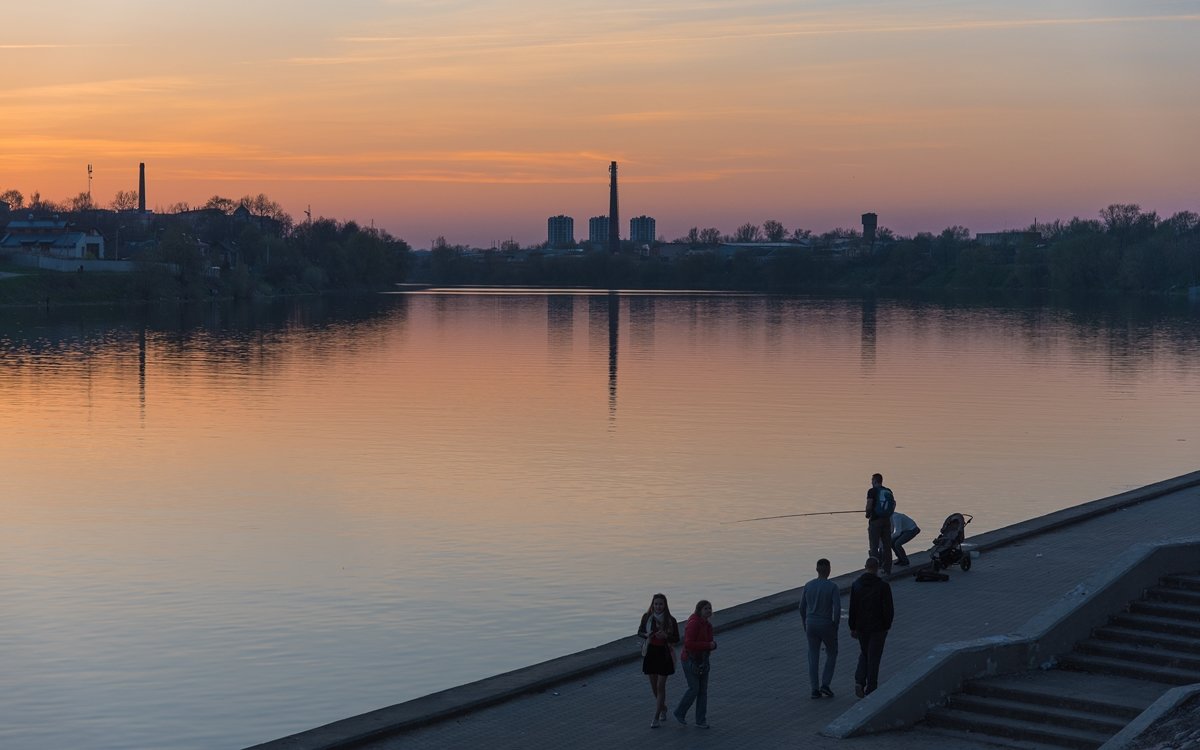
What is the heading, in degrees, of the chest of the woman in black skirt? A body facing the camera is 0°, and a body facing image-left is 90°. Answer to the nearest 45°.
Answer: approximately 0°

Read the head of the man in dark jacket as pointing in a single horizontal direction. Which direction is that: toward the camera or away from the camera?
away from the camera

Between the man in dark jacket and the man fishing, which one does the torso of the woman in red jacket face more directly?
the man in dark jacket

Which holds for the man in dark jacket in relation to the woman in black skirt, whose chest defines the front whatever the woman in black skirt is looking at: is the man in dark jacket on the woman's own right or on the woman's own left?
on the woman's own left

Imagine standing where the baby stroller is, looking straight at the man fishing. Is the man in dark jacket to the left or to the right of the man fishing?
left

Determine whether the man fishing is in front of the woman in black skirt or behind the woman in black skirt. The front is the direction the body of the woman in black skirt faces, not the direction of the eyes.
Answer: behind

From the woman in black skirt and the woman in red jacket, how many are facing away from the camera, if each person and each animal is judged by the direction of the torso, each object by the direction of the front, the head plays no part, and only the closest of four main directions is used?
0

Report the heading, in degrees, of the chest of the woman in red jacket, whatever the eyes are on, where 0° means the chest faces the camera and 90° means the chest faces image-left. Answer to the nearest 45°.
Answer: approximately 315°

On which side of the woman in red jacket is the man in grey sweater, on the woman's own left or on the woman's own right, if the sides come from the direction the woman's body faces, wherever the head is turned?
on the woman's own left

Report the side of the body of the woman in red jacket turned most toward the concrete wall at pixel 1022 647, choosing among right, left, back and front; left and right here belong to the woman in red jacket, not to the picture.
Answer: left

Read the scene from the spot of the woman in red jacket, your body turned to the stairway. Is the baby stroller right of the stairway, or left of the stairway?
left
